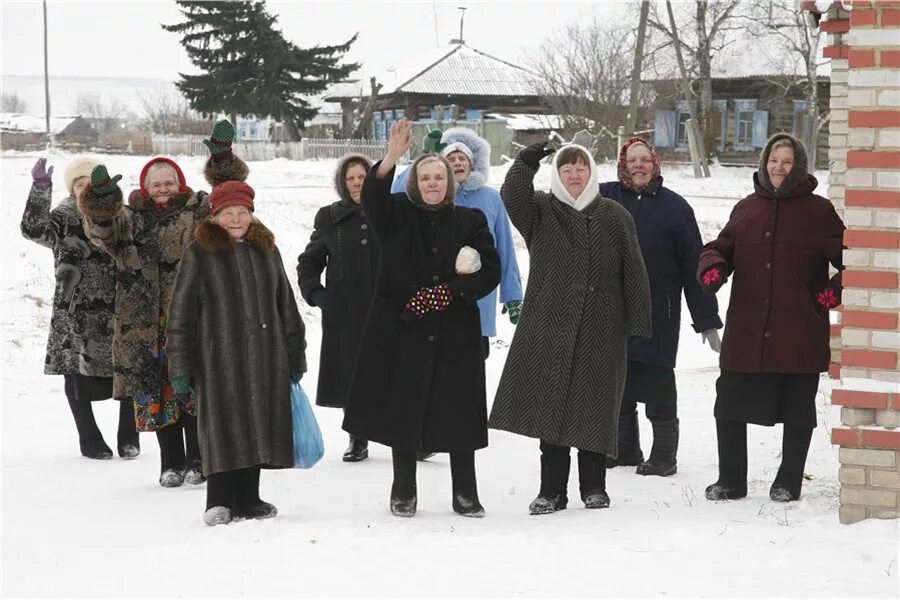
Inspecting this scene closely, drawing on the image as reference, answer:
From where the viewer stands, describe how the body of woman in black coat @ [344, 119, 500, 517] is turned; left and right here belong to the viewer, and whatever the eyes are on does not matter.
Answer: facing the viewer

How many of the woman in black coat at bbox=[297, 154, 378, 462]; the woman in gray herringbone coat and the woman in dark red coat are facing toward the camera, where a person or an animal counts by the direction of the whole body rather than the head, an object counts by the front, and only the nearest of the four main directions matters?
3

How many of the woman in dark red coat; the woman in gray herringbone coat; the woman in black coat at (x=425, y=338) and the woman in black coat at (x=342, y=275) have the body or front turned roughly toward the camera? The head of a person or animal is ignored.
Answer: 4

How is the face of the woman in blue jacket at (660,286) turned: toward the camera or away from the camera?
toward the camera

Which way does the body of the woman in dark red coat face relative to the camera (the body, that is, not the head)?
toward the camera

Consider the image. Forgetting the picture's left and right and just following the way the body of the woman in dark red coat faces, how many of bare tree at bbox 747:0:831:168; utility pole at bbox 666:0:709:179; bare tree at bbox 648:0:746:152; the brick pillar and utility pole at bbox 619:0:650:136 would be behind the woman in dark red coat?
4

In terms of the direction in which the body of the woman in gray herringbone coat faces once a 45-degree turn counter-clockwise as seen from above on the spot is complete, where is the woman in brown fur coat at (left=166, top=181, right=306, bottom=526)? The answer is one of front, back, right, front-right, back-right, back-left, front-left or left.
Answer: back-right

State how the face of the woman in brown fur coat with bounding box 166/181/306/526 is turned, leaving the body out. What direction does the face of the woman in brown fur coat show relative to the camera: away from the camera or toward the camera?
toward the camera

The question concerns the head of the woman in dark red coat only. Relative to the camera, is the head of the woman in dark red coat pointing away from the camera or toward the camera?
toward the camera

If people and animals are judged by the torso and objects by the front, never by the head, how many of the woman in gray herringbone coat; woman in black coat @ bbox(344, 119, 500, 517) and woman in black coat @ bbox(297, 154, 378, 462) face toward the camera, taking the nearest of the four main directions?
3

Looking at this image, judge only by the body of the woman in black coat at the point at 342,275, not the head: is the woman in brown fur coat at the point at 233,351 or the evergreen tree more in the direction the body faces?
the woman in brown fur coat

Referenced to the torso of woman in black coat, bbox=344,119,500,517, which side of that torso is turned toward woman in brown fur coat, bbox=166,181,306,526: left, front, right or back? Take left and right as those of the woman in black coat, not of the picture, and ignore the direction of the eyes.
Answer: right

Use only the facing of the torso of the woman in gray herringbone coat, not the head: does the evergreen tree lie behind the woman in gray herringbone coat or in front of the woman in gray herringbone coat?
behind

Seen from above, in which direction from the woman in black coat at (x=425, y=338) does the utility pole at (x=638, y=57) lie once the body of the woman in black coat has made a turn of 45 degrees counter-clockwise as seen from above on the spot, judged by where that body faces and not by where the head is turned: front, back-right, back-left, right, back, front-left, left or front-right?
back-left

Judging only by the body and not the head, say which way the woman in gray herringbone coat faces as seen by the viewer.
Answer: toward the camera
